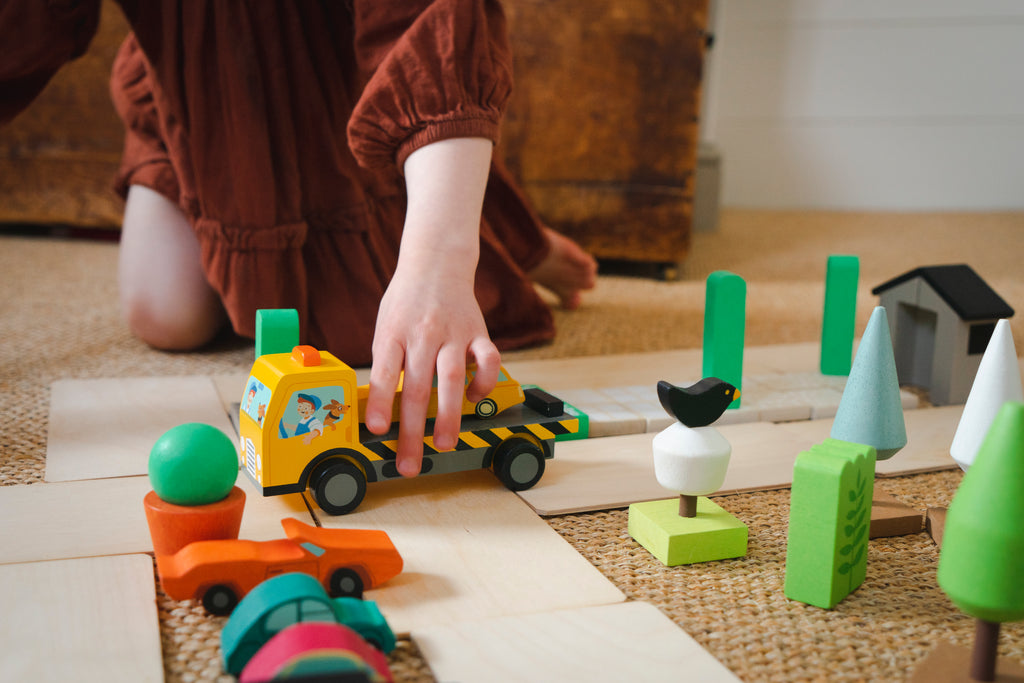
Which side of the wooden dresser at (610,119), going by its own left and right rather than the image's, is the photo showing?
front

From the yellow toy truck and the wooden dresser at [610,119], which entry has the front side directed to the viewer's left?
the yellow toy truck

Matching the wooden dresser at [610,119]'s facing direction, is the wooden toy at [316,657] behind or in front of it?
in front

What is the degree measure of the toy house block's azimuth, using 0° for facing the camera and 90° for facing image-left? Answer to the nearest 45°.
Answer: approximately 45°

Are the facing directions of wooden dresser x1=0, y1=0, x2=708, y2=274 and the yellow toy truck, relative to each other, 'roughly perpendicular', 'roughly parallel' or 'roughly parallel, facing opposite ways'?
roughly perpendicular

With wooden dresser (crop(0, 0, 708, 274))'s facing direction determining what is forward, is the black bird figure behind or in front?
in front

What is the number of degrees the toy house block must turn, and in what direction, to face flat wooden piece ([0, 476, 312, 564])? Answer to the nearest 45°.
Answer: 0° — it already faces it

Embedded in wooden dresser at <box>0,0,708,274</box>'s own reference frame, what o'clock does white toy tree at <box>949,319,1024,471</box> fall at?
The white toy tree is roughly at 12 o'clock from the wooden dresser.

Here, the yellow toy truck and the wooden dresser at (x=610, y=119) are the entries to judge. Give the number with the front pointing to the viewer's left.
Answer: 1

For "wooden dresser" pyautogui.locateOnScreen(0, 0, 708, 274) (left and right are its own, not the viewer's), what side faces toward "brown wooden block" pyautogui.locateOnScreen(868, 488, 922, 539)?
front

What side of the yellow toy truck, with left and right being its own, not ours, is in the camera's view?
left

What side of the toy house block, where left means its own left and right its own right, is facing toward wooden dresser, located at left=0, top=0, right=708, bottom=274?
right
